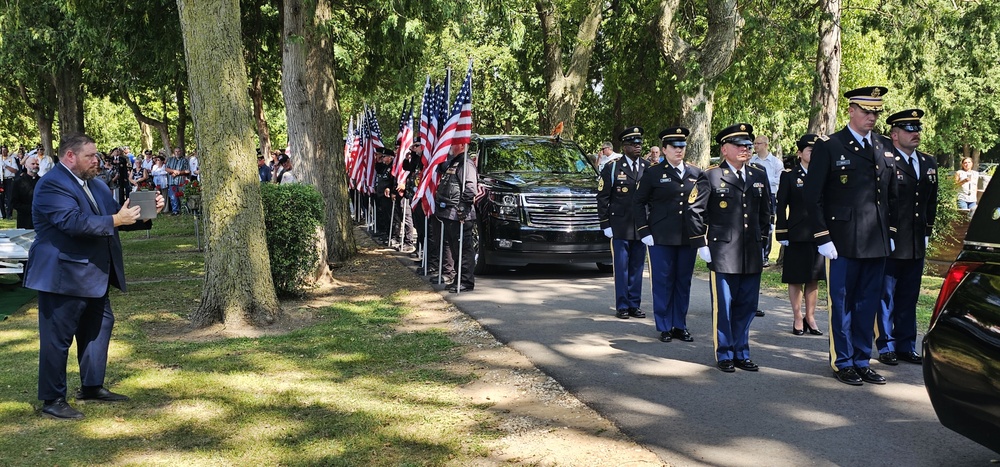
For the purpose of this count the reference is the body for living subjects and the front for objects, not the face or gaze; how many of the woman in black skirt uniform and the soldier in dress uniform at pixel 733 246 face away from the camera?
0

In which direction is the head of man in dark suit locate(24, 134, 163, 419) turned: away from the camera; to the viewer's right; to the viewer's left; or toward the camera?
to the viewer's right
